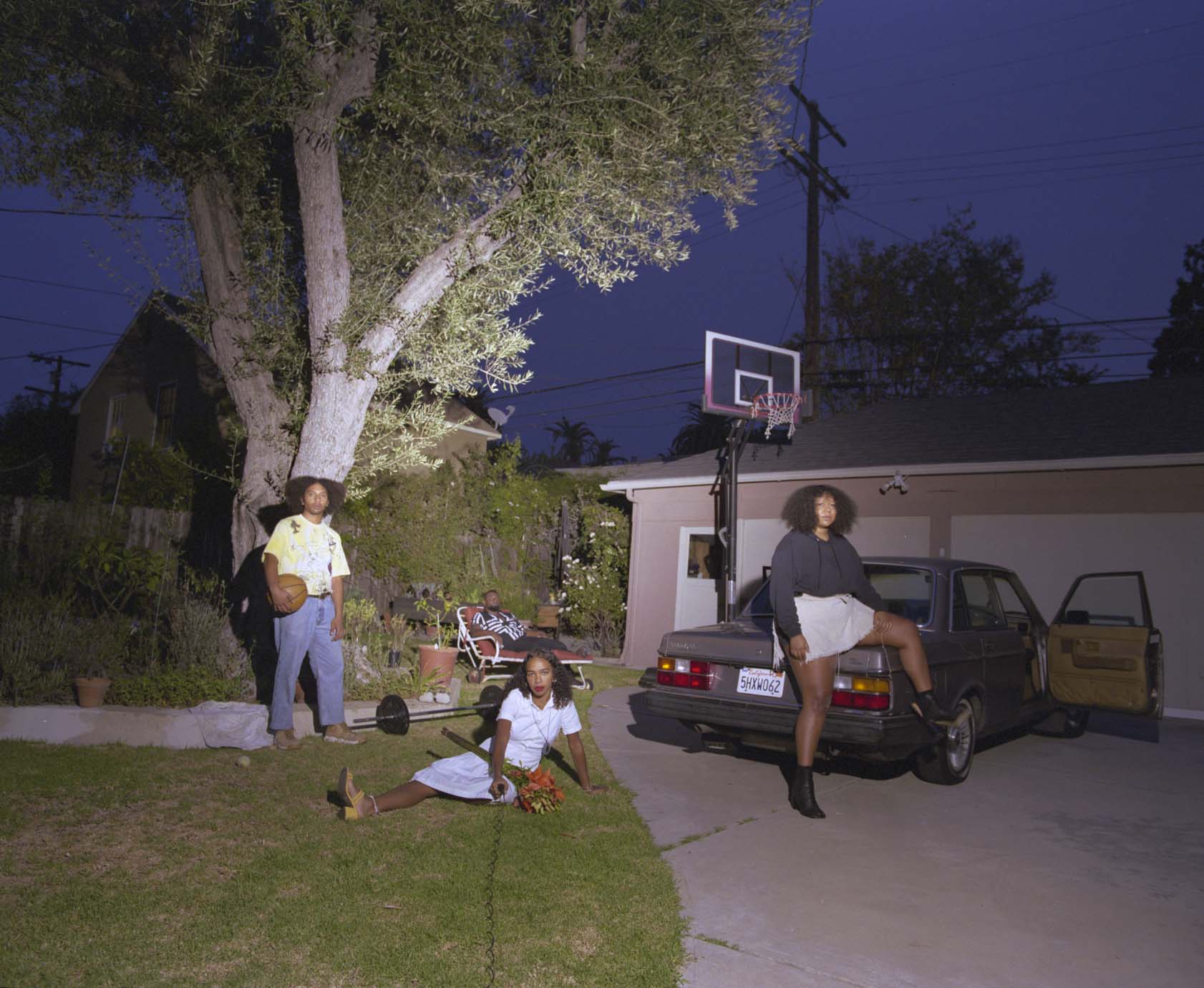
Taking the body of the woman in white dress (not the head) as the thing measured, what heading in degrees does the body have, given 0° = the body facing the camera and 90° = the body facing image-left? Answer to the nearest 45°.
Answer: approximately 45°

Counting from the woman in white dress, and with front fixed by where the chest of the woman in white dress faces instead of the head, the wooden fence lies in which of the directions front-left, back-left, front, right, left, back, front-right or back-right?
right

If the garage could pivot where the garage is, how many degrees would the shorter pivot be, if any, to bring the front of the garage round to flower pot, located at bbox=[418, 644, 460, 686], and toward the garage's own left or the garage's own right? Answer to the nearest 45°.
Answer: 0° — it already faces it

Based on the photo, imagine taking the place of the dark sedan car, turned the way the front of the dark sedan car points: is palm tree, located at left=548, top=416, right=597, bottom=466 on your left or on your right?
on your left

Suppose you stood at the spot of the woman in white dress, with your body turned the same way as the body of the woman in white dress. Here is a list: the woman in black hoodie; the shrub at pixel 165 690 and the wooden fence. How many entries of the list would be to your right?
2

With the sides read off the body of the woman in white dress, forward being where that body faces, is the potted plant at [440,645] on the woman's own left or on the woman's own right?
on the woman's own right

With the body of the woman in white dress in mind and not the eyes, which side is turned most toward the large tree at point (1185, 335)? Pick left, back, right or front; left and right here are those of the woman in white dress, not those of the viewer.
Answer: back

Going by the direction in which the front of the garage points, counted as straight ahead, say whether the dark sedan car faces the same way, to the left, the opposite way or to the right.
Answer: the opposite way

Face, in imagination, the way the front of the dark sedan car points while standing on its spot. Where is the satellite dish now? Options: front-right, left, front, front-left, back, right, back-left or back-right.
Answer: left

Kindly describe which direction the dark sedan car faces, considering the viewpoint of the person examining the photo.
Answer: facing away from the viewer and to the right of the viewer
